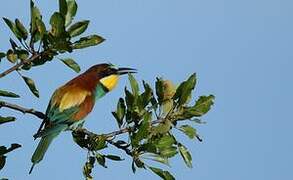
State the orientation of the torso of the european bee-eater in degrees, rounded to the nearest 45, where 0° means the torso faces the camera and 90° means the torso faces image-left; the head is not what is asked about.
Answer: approximately 270°
